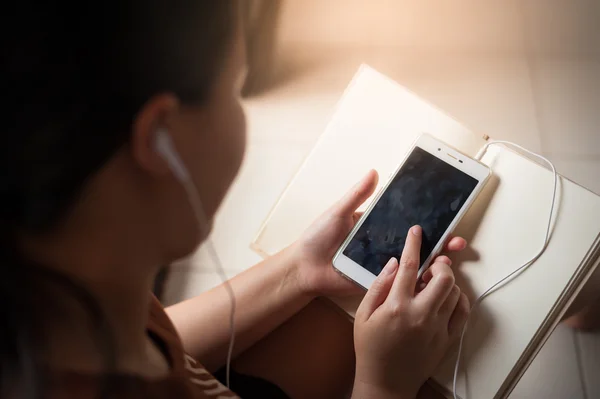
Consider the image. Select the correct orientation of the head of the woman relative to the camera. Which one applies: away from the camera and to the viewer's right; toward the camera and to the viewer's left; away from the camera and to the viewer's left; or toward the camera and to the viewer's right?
away from the camera and to the viewer's right

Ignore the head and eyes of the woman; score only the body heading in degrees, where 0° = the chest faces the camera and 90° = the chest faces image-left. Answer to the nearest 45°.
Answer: approximately 225°
